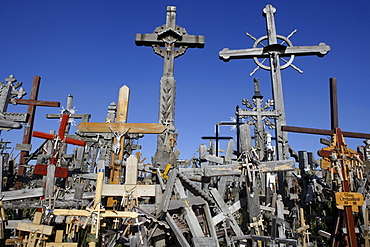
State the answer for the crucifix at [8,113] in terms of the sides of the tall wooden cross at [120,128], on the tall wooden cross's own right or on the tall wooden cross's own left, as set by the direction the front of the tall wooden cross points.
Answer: on the tall wooden cross's own right

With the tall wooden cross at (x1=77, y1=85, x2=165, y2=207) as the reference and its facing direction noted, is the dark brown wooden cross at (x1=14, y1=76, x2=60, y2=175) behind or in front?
behind

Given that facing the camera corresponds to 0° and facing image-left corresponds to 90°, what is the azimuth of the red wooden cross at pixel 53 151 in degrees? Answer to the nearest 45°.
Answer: approximately 0°
